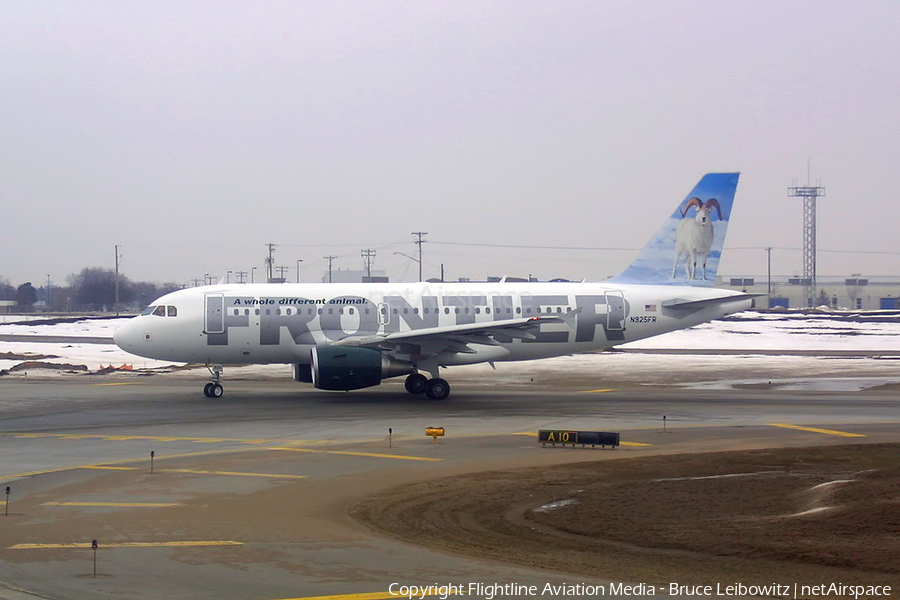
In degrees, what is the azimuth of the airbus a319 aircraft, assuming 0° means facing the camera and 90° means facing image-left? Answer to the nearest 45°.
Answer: approximately 90°
